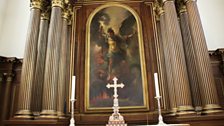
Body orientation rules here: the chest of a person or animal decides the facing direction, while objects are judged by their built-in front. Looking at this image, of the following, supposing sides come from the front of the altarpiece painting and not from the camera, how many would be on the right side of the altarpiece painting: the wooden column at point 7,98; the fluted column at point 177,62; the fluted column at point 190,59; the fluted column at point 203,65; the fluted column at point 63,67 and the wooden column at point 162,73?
2

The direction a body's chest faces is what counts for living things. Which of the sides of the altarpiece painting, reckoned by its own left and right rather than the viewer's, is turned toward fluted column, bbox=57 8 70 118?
right

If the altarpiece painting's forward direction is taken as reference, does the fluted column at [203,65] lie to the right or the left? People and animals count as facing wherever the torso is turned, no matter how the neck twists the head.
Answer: on its left

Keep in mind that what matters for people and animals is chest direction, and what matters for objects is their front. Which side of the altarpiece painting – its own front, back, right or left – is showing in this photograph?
front

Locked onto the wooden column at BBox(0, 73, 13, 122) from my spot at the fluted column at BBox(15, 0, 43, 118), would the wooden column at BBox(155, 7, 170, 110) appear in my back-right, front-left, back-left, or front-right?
back-right

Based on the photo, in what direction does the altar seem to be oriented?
toward the camera

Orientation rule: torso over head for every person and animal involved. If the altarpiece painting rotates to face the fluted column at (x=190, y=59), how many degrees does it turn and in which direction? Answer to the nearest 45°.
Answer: approximately 90° to its left

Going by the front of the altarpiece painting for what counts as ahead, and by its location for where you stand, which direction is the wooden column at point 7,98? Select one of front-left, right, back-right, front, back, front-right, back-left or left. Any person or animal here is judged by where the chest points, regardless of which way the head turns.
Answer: right

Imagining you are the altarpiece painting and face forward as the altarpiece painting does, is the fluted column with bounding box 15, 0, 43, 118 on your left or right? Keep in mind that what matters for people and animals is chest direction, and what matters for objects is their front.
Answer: on your right
